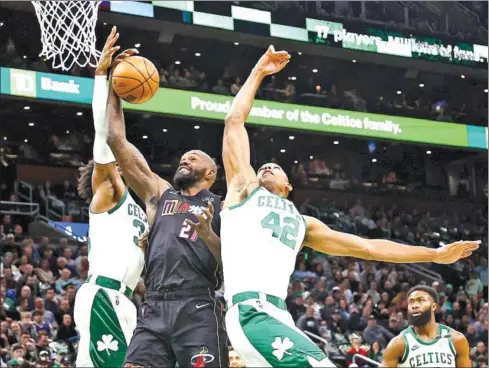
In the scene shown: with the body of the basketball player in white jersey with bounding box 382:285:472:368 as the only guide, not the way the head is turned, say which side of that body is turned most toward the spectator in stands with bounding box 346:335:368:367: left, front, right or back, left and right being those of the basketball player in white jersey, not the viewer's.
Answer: back

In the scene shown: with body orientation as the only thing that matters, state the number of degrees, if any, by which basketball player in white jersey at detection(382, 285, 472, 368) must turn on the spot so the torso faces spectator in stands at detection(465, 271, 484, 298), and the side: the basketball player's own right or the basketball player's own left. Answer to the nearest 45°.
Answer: approximately 180°

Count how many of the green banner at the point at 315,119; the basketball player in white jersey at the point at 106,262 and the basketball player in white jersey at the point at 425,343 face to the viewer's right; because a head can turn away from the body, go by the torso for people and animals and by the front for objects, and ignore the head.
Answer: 1

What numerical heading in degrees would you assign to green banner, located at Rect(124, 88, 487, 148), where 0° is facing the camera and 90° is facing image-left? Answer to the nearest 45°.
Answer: approximately 0°

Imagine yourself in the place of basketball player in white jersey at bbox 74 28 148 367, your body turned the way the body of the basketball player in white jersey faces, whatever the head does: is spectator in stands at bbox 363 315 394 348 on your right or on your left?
on your left

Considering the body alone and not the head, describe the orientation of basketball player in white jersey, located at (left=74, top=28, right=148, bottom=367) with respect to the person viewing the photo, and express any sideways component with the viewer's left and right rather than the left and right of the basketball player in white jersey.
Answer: facing to the right of the viewer

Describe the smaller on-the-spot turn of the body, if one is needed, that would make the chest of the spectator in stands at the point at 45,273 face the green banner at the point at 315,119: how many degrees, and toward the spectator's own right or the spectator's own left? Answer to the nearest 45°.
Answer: approximately 90° to the spectator's own left

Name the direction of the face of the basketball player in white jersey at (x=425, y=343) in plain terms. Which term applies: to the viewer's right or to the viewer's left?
to the viewer's left

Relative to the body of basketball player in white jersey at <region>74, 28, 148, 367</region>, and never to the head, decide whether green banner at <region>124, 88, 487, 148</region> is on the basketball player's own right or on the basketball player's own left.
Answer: on the basketball player's own left

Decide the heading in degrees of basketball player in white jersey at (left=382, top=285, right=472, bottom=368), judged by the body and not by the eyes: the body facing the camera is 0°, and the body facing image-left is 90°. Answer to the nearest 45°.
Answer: approximately 0°

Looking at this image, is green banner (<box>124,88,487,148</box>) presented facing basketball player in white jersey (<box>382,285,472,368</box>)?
yes
